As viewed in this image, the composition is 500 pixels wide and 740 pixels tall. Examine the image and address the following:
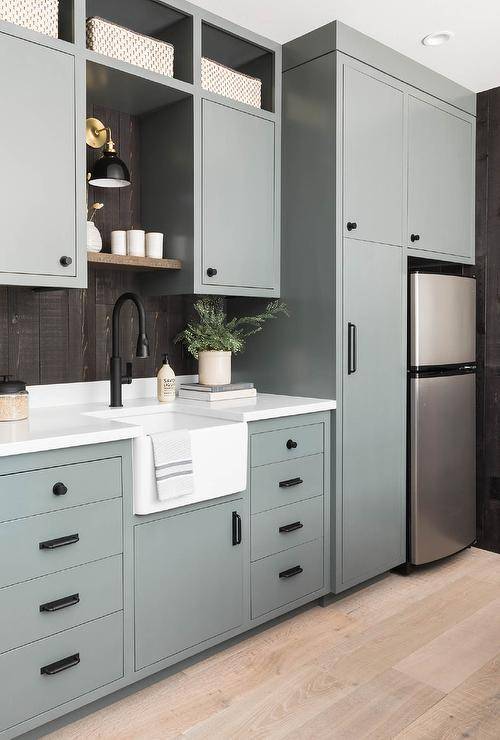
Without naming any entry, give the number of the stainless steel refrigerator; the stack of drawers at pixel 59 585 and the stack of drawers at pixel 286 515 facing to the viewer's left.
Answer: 0

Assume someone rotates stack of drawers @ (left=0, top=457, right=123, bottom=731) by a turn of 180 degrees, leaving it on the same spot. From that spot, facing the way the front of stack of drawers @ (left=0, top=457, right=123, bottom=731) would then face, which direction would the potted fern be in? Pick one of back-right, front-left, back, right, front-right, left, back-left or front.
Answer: right

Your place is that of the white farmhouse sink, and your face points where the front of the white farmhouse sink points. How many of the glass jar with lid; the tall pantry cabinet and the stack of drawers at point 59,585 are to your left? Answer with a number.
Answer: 1

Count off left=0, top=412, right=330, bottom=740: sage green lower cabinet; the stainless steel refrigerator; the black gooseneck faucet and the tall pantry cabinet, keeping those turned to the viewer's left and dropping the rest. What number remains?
0

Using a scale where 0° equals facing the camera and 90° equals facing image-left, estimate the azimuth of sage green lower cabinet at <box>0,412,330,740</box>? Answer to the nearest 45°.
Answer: approximately 315°

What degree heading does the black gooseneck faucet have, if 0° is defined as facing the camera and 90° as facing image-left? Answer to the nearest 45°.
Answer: approximately 315°

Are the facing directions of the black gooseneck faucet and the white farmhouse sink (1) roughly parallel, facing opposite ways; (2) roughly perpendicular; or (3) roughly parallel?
roughly parallel

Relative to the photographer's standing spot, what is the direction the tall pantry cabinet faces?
facing the viewer and to the right of the viewer

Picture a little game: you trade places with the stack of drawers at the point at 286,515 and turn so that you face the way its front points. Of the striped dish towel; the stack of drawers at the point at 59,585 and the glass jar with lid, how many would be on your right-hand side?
3

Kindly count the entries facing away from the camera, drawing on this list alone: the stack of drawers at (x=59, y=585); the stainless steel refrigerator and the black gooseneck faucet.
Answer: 0

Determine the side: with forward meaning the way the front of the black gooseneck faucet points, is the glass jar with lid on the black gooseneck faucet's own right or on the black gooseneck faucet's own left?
on the black gooseneck faucet's own right

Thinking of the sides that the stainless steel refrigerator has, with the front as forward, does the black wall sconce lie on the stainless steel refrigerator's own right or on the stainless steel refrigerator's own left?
on the stainless steel refrigerator's own right
